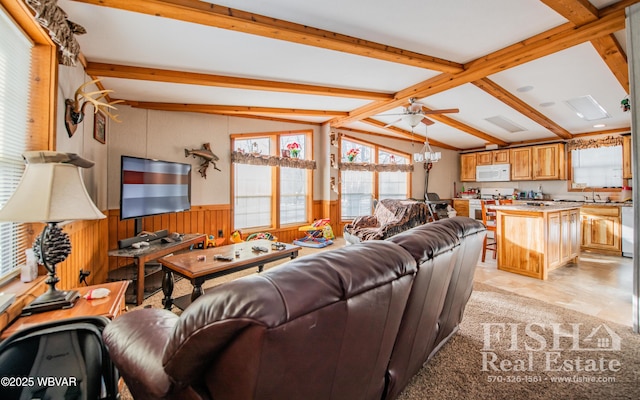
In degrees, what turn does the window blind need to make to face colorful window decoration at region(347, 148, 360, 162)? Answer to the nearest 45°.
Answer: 0° — it already faces it

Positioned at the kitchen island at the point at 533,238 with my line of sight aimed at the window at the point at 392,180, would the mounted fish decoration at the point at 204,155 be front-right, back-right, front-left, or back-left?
front-left

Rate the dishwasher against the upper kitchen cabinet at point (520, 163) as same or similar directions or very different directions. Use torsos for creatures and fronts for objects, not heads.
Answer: same or similar directions

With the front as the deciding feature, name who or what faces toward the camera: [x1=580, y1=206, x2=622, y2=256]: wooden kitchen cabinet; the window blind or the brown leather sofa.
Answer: the wooden kitchen cabinet

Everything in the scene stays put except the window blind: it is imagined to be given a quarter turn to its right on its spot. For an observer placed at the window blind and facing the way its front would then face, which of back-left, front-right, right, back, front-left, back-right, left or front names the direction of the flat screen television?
back-left

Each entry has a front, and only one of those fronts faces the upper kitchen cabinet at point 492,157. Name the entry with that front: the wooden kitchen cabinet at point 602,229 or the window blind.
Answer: the window blind

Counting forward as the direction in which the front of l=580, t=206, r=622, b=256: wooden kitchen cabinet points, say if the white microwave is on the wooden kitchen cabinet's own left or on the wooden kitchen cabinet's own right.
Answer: on the wooden kitchen cabinet's own right

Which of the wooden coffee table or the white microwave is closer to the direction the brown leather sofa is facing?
the wooden coffee table

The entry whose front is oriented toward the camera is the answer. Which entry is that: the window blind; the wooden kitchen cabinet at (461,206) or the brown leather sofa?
the wooden kitchen cabinet

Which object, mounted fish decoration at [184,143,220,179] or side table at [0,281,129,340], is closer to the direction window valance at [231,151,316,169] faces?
the side table

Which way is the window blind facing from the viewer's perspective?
to the viewer's right

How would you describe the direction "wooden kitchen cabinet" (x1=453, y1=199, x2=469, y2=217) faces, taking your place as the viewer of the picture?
facing the viewer

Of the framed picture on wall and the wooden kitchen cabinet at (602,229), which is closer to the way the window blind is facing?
the wooden kitchen cabinet

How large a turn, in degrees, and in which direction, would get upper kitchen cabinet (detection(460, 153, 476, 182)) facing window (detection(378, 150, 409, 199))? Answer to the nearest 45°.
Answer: approximately 45° to its right

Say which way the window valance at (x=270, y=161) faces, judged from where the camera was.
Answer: facing the viewer and to the right of the viewer

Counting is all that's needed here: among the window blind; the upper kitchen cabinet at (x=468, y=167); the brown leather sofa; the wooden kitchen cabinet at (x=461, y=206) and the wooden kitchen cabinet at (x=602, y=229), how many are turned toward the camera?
3

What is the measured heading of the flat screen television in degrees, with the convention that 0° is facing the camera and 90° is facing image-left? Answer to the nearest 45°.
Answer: approximately 315°

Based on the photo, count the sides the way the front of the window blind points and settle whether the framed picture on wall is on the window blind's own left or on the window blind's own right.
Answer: on the window blind's own left

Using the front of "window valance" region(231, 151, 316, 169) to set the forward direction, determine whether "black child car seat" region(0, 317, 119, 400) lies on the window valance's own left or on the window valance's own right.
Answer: on the window valance's own right
